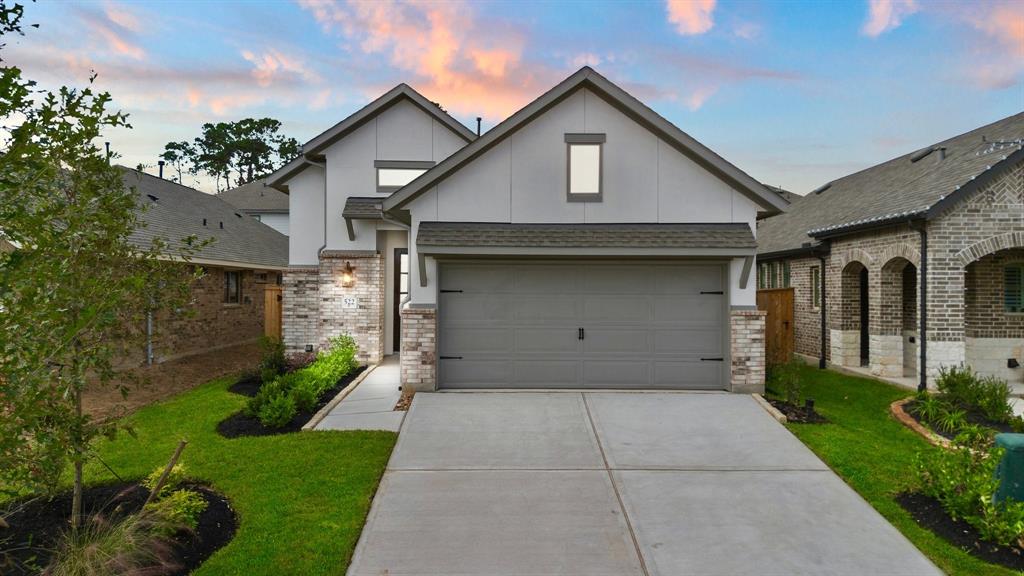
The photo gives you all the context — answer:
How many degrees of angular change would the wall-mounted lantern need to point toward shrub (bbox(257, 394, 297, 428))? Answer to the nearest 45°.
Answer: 0° — it already faces it

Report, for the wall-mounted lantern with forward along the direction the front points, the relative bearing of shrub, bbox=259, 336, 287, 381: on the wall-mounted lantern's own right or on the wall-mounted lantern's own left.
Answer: on the wall-mounted lantern's own right

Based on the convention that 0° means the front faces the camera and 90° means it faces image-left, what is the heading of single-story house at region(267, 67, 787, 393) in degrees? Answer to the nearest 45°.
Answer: approximately 0°

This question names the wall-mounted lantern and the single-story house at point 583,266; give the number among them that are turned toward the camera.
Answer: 2

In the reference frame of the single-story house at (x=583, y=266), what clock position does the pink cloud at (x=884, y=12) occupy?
The pink cloud is roughly at 8 o'clock from the single-story house.

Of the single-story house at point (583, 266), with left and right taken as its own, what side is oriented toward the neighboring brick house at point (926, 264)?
left

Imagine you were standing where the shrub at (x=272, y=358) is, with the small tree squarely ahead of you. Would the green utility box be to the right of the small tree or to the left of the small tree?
left
